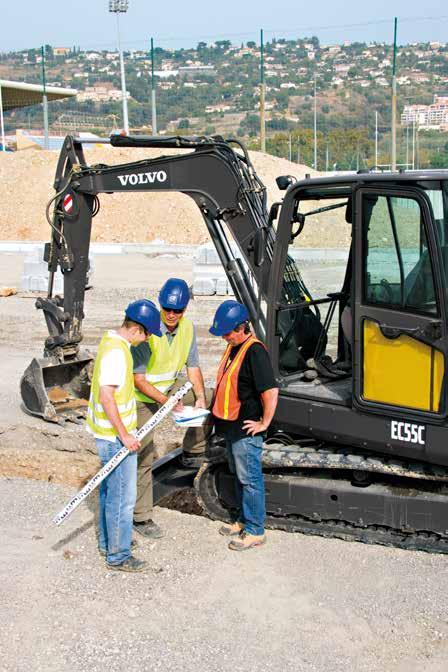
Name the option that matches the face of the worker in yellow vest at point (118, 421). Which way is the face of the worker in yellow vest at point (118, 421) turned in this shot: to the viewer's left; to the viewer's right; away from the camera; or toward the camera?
to the viewer's right

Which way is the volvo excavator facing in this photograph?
to the viewer's left

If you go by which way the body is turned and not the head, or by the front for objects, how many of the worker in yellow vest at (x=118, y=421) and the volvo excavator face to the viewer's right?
1

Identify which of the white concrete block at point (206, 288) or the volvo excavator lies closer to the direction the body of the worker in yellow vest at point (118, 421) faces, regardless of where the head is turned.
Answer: the volvo excavator

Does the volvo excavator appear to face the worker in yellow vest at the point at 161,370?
yes

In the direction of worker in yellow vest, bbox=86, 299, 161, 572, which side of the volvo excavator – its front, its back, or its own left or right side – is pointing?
front

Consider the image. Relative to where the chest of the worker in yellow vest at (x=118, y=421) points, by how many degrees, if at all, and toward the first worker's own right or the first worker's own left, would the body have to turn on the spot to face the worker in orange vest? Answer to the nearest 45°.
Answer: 0° — they already face them

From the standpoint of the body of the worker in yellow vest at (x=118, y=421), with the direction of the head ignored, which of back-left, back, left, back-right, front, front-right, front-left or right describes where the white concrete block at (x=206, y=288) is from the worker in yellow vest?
left

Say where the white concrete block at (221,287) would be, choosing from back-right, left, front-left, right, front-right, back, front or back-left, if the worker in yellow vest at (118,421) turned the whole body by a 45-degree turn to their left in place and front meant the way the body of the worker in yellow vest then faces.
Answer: front-left

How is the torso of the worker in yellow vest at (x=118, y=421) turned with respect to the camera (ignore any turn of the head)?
to the viewer's right

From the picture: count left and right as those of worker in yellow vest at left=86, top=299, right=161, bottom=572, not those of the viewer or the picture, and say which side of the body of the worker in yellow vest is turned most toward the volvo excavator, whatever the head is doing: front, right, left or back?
front

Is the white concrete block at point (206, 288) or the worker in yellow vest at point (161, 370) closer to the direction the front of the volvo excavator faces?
the worker in yellow vest

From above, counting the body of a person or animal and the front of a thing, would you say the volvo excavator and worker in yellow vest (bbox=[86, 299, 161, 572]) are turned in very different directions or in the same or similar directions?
very different directions

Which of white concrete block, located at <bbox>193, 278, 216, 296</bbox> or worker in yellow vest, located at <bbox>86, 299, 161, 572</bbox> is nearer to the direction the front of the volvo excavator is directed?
the worker in yellow vest

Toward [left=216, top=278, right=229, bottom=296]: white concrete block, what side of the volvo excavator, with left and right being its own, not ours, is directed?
right
